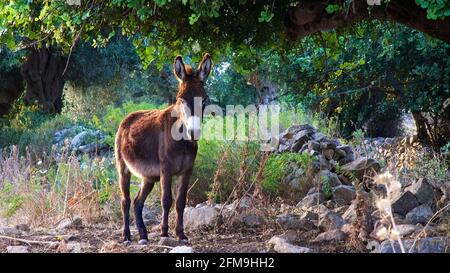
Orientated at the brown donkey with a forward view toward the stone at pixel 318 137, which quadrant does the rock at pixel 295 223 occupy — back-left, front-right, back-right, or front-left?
front-right

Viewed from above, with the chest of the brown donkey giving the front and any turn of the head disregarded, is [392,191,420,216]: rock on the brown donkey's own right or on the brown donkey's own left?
on the brown donkey's own left

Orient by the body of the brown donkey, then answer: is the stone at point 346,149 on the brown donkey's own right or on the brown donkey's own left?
on the brown donkey's own left

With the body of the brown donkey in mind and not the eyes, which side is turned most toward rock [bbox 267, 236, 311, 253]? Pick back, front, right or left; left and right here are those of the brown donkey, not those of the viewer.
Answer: front

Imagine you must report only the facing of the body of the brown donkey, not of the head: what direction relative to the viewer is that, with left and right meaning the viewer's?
facing the viewer and to the right of the viewer

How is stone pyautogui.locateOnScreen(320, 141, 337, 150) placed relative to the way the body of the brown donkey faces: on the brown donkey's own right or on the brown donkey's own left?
on the brown donkey's own left

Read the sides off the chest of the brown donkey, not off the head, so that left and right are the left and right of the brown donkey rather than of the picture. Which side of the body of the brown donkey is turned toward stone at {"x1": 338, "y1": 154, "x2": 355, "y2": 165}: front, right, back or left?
left

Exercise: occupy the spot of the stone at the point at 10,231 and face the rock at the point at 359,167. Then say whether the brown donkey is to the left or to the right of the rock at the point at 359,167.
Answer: right

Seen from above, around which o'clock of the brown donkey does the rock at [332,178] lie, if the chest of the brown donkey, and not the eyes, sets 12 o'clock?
The rock is roughly at 9 o'clock from the brown donkey.

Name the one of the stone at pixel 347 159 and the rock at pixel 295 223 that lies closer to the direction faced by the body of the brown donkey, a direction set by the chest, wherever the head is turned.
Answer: the rock

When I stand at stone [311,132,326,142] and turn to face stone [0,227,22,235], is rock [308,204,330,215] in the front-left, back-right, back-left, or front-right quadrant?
front-left

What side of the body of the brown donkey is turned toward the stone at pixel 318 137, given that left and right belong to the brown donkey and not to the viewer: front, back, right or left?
left

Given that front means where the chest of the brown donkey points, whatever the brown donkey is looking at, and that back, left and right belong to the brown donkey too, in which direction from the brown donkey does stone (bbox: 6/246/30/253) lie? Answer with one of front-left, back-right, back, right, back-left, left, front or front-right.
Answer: back-right

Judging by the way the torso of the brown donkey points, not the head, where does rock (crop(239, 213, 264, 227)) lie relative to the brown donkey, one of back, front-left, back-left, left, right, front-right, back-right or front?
left

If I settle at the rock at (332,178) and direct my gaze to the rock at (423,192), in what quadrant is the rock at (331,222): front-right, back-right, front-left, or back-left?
front-right
